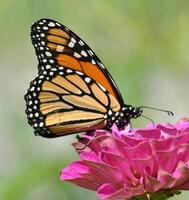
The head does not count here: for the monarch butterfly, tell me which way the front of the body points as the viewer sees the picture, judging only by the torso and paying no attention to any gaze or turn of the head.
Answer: to the viewer's right
